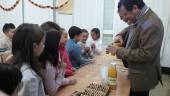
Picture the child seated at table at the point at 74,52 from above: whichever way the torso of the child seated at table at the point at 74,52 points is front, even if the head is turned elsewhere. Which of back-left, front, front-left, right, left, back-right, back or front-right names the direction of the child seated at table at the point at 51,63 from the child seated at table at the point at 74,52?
right

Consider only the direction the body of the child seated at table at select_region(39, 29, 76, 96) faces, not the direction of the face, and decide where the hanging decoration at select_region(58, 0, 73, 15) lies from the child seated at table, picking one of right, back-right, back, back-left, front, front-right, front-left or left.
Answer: left

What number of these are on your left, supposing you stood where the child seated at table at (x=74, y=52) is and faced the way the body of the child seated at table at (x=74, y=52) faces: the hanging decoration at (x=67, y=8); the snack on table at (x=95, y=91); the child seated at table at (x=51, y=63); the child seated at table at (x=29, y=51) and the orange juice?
1

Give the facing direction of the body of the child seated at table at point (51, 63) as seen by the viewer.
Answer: to the viewer's right

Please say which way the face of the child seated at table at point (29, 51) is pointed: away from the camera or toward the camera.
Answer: away from the camera

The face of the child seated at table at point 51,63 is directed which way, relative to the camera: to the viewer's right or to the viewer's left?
to the viewer's right

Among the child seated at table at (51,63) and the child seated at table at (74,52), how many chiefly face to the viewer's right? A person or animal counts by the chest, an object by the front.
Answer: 2

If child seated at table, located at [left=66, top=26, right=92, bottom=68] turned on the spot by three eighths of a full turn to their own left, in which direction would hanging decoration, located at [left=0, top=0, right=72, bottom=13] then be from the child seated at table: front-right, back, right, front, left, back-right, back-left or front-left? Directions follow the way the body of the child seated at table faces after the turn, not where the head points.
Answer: front-right

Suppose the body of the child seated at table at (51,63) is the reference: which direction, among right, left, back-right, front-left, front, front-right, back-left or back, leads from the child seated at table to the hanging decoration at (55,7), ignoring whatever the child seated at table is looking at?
left

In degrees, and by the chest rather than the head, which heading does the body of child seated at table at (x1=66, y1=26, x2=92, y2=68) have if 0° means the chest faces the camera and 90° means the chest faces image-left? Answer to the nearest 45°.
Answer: approximately 270°
